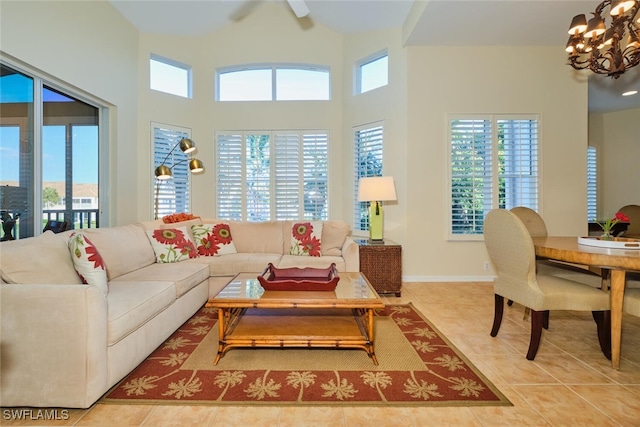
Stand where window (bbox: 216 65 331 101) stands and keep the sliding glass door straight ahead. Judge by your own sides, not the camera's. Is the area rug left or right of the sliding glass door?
left

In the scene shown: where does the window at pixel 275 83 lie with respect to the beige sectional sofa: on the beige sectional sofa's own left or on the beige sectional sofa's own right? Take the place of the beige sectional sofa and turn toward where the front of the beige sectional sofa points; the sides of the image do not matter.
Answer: on the beige sectional sofa's own left

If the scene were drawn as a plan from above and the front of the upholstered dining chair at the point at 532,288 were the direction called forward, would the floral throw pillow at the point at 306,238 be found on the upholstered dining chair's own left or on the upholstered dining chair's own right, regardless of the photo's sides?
on the upholstered dining chair's own left

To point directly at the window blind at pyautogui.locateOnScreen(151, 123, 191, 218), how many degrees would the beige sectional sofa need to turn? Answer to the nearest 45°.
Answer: approximately 135° to its left

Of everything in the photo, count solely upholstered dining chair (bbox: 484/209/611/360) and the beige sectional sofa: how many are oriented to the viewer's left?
0

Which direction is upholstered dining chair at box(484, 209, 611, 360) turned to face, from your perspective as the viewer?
facing away from the viewer and to the right of the viewer

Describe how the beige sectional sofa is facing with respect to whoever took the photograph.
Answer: facing the viewer and to the right of the viewer
